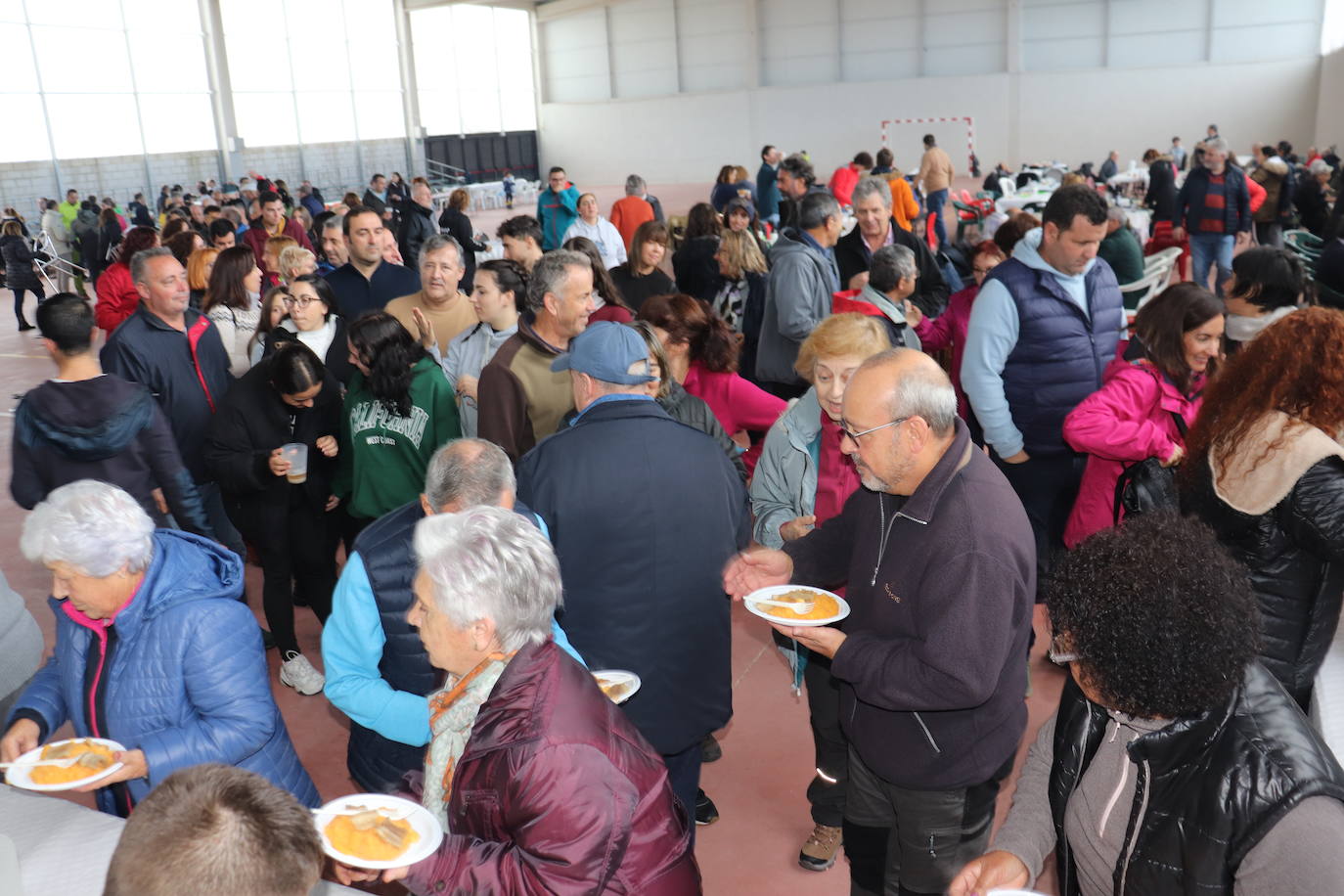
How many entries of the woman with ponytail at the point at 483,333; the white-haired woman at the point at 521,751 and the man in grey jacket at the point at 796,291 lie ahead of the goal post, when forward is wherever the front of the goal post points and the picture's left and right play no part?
3

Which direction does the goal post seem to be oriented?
toward the camera

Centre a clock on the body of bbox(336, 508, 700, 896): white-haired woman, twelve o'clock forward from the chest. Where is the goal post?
The goal post is roughly at 4 o'clock from the white-haired woman.

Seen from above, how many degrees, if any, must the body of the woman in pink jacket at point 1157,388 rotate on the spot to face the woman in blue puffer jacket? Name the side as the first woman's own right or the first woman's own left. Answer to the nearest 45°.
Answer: approximately 135° to the first woman's own right

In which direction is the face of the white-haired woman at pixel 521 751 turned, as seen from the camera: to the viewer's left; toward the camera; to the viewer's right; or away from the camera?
to the viewer's left

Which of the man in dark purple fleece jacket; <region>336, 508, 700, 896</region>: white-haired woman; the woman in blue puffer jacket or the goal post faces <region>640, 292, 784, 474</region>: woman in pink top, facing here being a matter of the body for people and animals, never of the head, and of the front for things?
the goal post

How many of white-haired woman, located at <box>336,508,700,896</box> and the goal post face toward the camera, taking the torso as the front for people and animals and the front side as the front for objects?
1

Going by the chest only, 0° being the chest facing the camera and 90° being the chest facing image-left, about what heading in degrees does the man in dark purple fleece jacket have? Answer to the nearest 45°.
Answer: approximately 45°
